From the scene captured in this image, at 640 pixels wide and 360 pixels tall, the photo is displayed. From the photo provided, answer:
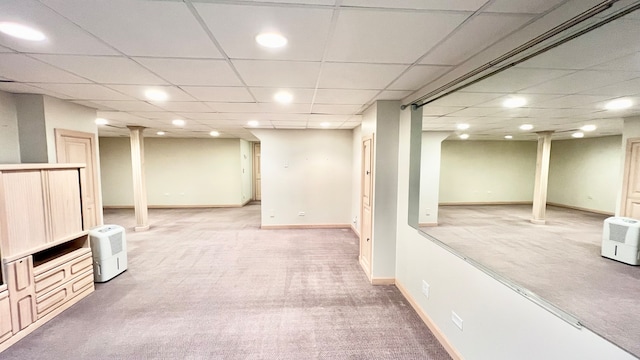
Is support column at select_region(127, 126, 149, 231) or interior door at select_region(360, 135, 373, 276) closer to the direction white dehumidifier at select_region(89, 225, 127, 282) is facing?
the interior door

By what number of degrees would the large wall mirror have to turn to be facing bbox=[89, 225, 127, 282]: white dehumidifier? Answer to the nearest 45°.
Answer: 0° — it already faces it

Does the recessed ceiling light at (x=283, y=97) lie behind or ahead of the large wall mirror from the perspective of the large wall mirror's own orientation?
ahead

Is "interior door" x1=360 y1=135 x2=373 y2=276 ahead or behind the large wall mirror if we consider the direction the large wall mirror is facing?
ahead

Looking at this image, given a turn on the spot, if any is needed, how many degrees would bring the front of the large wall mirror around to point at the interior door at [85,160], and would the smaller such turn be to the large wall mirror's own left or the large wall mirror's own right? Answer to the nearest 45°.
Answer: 0° — it already faces it

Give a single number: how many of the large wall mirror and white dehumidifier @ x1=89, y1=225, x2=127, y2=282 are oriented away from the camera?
0

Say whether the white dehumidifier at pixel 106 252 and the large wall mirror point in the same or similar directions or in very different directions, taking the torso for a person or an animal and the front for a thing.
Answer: very different directions

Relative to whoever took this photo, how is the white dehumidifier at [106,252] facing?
facing the viewer and to the right of the viewer
